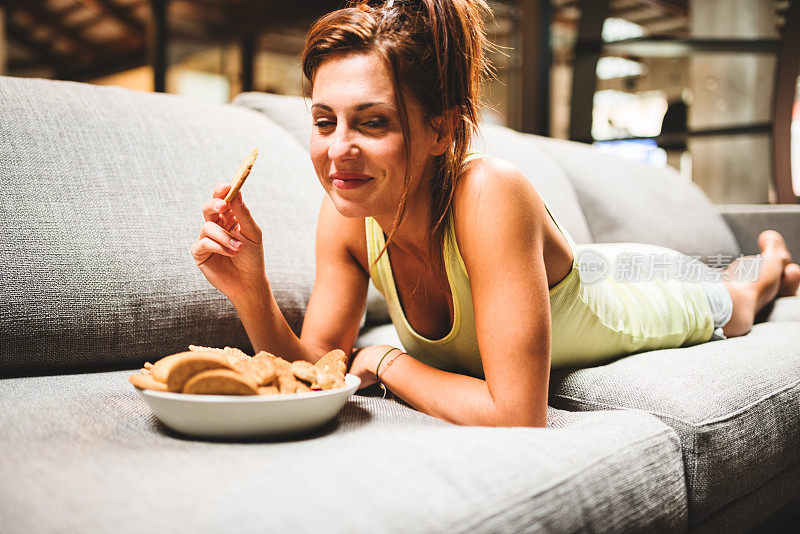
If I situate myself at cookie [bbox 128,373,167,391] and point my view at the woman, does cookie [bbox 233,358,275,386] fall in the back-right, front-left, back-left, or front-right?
front-right
